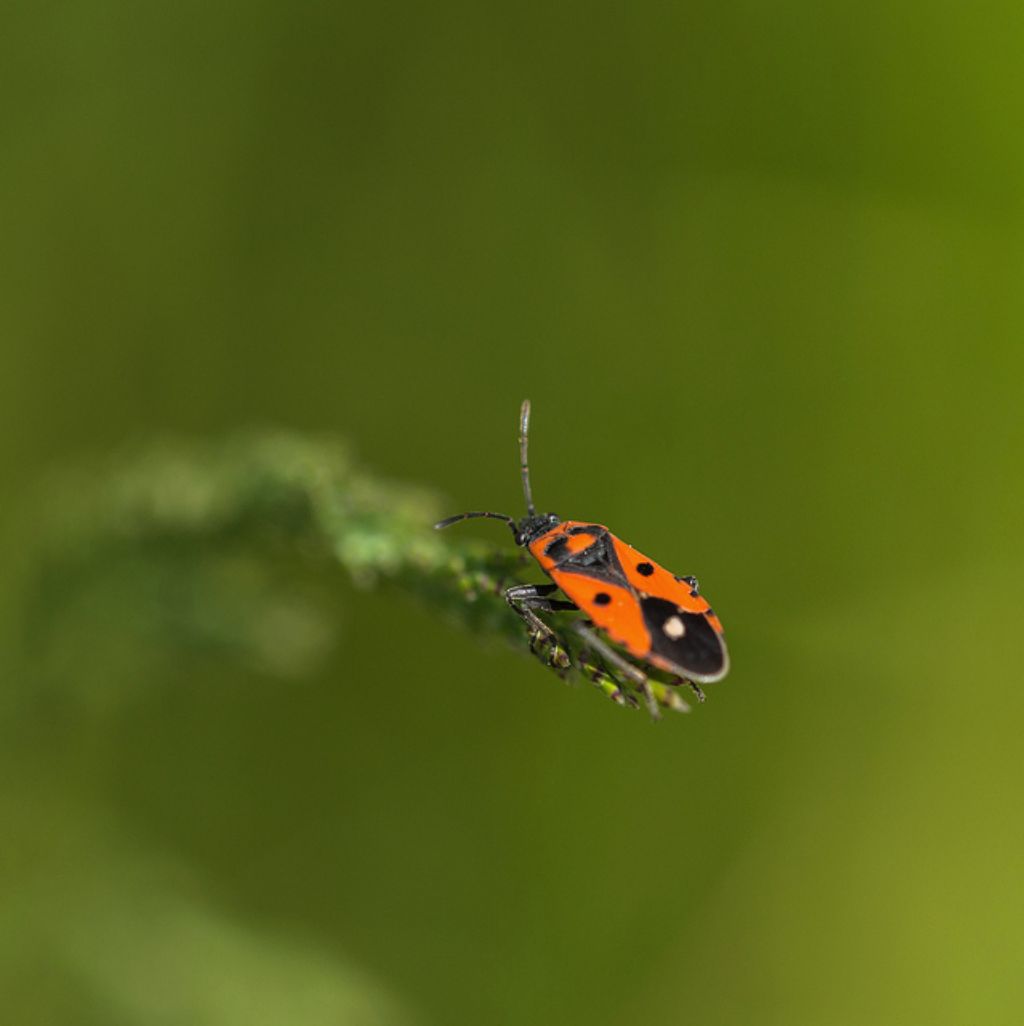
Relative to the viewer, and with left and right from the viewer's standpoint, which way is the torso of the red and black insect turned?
facing away from the viewer and to the left of the viewer
